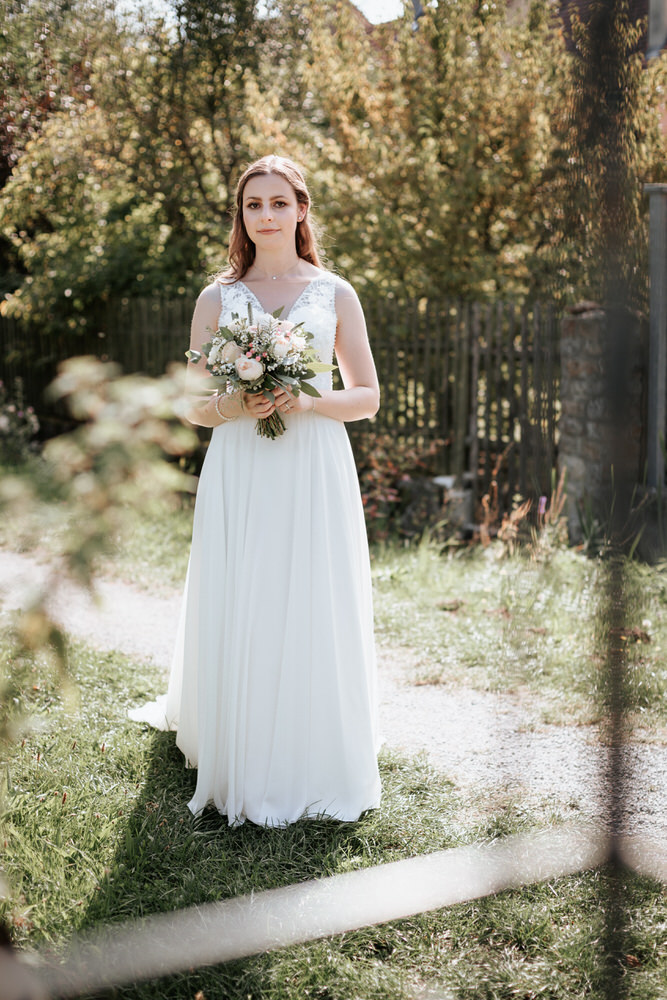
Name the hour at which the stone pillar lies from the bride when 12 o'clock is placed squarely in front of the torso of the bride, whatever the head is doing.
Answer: The stone pillar is roughly at 7 o'clock from the bride.

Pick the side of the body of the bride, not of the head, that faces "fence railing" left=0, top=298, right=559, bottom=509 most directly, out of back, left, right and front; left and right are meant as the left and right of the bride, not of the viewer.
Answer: back

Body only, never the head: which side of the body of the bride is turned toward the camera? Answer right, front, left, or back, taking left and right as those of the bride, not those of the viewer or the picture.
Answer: front

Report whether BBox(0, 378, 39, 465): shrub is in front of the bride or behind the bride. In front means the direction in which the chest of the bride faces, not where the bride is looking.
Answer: behind

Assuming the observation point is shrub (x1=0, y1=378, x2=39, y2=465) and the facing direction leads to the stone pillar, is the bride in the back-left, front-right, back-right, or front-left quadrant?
front-right

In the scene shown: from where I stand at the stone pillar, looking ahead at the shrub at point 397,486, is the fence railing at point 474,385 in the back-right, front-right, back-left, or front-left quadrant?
front-right

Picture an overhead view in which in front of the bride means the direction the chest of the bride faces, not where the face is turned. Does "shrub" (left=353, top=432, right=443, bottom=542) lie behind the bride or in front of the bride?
behind
